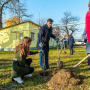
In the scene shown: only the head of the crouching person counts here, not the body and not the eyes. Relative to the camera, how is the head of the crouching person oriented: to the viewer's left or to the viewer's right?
to the viewer's right

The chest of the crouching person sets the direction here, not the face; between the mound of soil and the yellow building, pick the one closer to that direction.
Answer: the mound of soil

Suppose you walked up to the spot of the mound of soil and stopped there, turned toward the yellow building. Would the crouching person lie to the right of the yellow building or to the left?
left

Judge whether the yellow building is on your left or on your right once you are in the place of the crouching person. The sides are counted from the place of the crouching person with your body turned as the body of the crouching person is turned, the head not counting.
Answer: on your left

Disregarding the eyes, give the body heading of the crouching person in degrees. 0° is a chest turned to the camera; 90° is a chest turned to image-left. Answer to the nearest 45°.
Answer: approximately 270°
